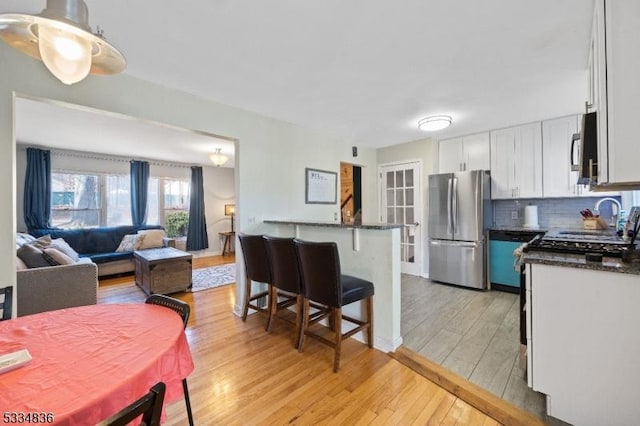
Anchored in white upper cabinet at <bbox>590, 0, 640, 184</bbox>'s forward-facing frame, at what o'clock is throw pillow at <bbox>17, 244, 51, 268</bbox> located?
The throw pillow is roughly at 11 o'clock from the white upper cabinet.

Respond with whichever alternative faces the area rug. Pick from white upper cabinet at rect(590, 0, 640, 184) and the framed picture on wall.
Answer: the white upper cabinet

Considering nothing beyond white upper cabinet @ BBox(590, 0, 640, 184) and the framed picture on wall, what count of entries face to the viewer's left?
1

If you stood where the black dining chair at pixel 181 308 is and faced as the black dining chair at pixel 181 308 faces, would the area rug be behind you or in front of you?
behind

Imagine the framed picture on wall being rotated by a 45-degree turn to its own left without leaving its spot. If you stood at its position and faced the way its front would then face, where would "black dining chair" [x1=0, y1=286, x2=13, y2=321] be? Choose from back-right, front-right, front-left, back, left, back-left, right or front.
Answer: back-right

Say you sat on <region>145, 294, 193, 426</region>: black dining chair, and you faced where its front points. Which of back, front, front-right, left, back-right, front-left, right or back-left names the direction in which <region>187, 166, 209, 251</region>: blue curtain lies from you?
back-right

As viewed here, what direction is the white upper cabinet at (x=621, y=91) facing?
to the viewer's left

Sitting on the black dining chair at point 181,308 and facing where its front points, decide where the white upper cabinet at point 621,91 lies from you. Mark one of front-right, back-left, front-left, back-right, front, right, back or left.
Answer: left

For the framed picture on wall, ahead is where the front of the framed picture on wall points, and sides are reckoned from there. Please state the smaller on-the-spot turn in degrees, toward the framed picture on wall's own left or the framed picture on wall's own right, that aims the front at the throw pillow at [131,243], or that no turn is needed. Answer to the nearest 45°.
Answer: approximately 135° to the framed picture on wall's own right

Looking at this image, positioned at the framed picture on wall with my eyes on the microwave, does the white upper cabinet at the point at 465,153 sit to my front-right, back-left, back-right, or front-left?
front-left

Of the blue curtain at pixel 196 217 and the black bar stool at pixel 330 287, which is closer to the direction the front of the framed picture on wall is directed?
the black bar stool

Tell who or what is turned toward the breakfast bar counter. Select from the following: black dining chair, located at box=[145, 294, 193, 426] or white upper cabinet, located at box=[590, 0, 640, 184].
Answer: the white upper cabinet

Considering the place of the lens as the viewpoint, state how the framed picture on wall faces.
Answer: facing the viewer and to the right of the viewer

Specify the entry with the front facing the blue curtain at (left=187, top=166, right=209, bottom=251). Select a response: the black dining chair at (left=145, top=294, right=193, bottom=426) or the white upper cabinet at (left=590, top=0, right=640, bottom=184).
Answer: the white upper cabinet

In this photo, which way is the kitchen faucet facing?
to the viewer's left

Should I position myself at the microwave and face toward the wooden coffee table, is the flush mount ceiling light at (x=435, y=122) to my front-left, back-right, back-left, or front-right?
front-right
